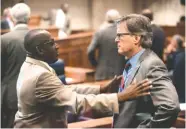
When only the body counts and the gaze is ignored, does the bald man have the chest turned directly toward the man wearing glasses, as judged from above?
yes

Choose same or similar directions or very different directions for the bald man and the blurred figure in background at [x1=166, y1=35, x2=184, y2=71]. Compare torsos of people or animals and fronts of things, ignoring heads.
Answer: very different directions

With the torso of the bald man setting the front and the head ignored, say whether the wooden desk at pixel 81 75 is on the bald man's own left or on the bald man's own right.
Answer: on the bald man's own left

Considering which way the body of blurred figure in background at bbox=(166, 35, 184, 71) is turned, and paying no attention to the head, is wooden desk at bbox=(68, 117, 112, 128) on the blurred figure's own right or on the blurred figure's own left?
on the blurred figure's own left

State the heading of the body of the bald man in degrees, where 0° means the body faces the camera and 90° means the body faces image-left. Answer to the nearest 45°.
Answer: approximately 270°

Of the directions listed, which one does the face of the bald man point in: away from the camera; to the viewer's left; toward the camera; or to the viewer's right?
to the viewer's right

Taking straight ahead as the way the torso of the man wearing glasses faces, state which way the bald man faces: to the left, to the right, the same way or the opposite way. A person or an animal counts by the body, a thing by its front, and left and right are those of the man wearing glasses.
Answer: the opposite way

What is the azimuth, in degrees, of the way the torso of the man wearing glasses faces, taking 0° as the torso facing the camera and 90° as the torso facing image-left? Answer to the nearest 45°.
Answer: approximately 90°

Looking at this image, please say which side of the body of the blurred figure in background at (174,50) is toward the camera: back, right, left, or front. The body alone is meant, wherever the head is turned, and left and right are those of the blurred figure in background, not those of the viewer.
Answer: left
